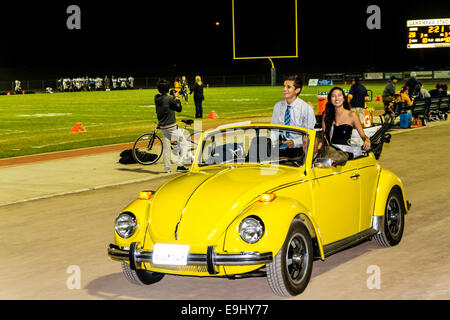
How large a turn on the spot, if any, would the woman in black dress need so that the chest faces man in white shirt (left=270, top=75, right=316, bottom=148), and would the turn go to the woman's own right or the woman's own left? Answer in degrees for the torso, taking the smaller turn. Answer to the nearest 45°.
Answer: approximately 45° to the woman's own right

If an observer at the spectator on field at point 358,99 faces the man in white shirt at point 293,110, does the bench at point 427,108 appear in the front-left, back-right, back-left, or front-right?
back-left

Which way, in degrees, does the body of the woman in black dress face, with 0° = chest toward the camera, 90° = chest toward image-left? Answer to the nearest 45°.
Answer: approximately 0°

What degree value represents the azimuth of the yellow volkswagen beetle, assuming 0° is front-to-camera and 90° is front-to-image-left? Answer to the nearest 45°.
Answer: approximately 45°

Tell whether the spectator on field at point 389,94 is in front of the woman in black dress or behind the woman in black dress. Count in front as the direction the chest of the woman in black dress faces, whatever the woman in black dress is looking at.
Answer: behind

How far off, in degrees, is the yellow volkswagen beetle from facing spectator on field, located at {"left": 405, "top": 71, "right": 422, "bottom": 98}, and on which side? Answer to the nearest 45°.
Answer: approximately 135° to its right

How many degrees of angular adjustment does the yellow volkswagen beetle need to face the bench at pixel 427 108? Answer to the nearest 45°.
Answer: approximately 135° to its right

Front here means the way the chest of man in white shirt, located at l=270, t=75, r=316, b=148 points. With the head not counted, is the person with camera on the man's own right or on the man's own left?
on the man's own right
